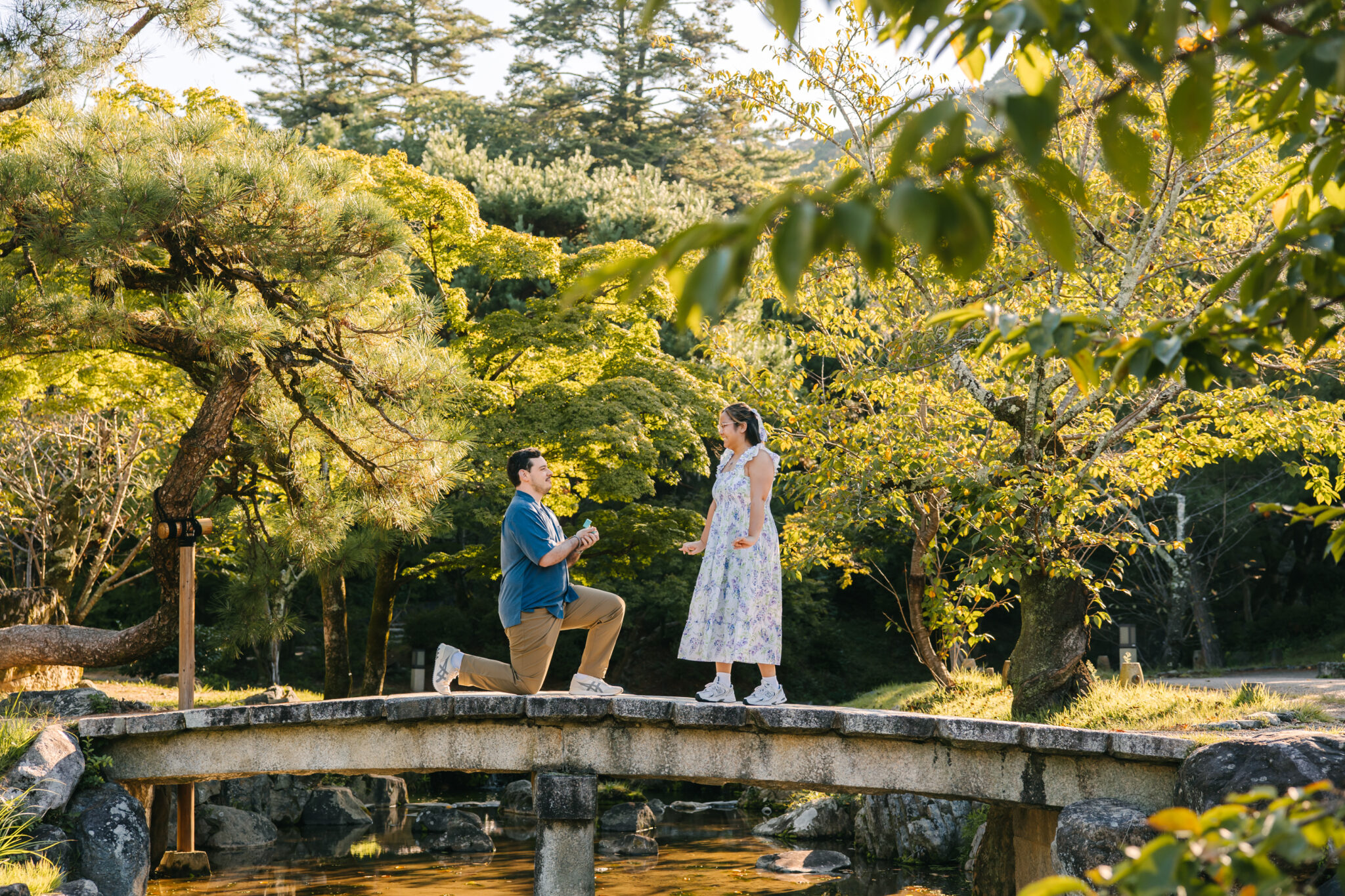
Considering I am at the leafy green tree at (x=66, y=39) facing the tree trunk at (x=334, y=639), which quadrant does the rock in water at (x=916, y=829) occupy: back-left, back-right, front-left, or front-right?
front-right

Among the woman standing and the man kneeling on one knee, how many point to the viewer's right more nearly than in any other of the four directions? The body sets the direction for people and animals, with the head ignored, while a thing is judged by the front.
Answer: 1

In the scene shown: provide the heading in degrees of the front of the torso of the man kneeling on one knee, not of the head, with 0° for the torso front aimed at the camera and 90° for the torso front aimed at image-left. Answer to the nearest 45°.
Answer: approximately 270°

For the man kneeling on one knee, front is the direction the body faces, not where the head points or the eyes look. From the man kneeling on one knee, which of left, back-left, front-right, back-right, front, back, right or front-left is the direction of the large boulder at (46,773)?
back

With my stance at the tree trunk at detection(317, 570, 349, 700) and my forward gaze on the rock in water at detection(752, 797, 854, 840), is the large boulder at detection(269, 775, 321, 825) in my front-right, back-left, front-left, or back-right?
front-right

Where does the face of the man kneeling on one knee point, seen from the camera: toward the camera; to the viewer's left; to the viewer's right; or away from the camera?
to the viewer's right

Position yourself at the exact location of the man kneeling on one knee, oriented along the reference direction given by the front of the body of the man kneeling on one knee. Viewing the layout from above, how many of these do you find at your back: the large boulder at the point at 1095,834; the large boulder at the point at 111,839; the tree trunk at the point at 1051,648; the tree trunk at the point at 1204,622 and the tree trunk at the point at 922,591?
1

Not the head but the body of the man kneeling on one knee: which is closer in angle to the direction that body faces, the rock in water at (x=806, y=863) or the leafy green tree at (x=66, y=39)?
the rock in water

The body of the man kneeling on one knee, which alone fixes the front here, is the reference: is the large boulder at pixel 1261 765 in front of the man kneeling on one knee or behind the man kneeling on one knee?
in front

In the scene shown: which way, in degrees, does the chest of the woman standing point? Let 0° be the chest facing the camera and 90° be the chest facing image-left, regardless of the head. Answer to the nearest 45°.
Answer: approximately 45°
